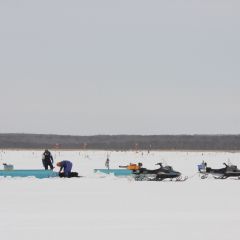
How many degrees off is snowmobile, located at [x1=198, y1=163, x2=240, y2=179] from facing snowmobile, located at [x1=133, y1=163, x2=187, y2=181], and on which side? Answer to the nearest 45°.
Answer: approximately 135° to its right

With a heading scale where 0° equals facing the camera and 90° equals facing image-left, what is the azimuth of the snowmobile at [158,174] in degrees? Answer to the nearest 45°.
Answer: approximately 270°

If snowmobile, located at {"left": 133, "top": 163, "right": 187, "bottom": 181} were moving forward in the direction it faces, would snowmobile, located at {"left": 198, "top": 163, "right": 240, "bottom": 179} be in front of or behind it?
in front

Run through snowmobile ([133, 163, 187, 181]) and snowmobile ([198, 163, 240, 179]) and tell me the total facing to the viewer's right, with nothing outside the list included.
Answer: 2

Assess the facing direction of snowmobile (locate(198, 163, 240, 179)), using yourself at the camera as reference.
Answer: facing to the right of the viewer
